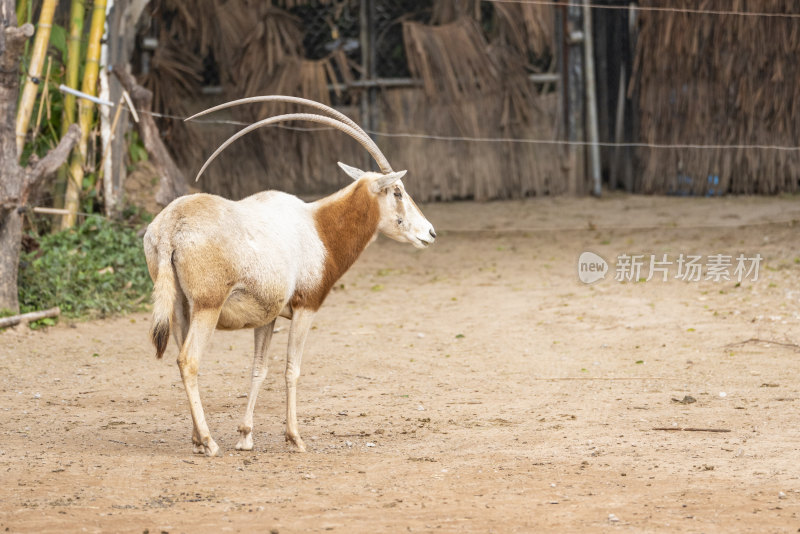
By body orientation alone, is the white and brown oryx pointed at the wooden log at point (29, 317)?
no

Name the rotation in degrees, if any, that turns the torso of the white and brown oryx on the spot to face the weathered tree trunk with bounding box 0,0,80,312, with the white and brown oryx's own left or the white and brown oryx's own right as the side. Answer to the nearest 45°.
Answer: approximately 90° to the white and brown oryx's own left

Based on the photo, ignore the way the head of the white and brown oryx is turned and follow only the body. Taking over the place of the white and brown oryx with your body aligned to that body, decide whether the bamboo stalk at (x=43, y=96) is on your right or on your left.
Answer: on your left

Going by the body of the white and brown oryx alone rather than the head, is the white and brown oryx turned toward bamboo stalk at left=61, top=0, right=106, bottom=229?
no

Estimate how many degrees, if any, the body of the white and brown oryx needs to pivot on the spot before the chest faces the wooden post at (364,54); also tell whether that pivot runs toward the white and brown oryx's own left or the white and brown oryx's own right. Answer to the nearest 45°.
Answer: approximately 45° to the white and brown oryx's own left

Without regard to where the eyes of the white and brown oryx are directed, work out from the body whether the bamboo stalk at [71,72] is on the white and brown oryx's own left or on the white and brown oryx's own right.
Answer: on the white and brown oryx's own left

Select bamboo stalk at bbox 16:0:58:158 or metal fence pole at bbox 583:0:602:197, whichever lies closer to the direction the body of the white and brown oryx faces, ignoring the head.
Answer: the metal fence pole

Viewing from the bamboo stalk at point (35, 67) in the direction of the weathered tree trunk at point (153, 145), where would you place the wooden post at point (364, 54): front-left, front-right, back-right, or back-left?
front-left

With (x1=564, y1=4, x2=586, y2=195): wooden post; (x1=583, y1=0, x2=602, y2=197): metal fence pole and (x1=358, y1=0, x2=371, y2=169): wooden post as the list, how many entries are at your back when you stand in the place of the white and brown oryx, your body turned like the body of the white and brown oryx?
0

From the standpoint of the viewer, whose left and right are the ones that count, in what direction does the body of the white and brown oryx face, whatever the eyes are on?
facing away from the viewer and to the right of the viewer

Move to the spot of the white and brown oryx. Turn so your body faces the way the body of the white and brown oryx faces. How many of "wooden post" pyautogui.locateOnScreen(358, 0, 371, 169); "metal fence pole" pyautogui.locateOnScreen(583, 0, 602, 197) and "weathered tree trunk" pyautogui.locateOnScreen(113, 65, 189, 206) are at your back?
0

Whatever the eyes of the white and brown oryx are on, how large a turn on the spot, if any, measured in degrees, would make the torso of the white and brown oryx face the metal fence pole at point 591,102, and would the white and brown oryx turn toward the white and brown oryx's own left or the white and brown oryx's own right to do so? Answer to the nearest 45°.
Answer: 0° — it already faces it

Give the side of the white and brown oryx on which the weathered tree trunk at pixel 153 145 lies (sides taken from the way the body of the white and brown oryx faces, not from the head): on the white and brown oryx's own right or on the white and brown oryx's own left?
on the white and brown oryx's own left

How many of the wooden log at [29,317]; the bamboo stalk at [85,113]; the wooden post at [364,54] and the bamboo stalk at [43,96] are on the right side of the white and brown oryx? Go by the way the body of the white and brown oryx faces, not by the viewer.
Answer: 0
